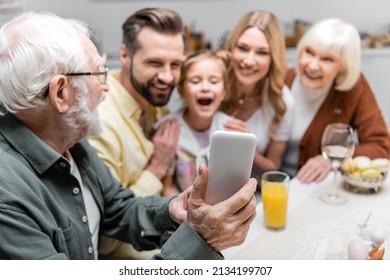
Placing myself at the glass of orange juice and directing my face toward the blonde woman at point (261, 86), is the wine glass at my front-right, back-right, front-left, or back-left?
front-right

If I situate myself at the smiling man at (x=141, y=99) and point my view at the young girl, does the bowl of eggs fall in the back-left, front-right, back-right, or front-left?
front-right

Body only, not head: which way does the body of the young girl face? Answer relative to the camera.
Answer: toward the camera

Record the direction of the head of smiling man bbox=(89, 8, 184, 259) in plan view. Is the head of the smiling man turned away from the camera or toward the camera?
toward the camera

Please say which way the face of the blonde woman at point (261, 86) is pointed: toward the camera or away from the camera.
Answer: toward the camera

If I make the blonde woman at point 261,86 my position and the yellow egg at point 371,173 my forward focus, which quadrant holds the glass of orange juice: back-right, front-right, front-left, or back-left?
front-right

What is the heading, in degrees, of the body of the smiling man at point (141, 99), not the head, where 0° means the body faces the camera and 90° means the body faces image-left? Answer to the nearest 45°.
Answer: approximately 315°

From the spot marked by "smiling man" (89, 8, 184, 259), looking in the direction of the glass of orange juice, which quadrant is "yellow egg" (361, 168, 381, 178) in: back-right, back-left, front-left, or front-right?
front-left

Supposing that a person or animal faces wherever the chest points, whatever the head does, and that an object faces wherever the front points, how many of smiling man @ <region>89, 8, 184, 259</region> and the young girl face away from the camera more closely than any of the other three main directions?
0

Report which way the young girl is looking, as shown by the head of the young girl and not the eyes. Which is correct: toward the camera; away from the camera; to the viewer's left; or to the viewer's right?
toward the camera
